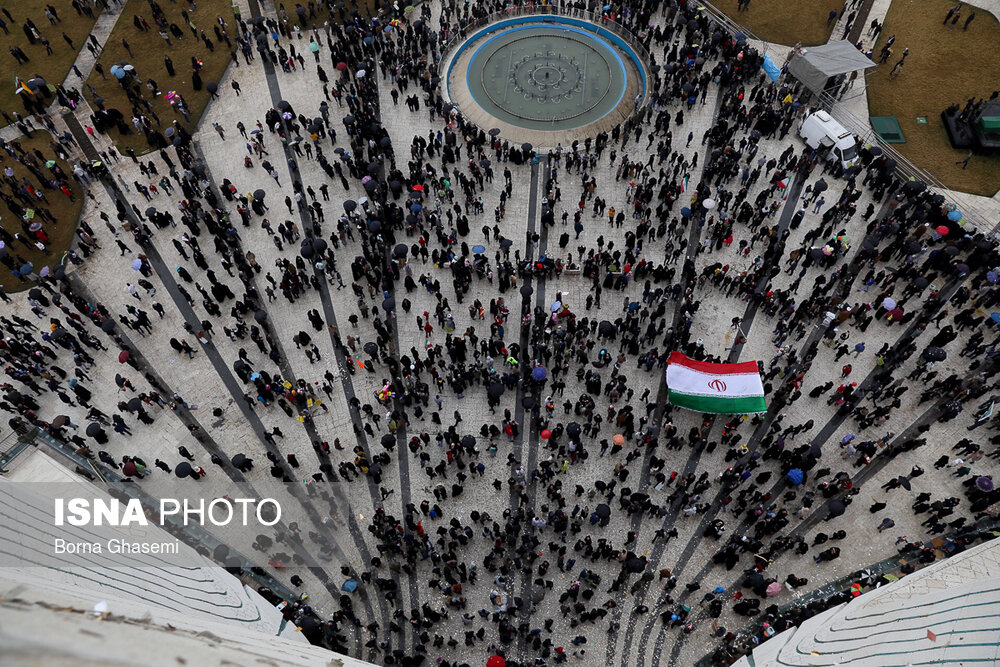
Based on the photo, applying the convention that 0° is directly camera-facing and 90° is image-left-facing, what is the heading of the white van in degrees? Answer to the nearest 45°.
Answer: approximately 315°
